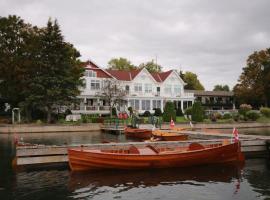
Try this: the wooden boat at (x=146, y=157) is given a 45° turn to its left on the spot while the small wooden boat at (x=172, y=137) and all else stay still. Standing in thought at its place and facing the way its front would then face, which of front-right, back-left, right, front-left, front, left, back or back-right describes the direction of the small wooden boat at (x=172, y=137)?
back-right

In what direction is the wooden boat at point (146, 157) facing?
to the viewer's left

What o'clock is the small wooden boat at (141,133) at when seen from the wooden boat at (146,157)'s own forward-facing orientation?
The small wooden boat is roughly at 3 o'clock from the wooden boat.

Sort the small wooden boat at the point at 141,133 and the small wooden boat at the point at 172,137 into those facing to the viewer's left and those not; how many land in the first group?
2

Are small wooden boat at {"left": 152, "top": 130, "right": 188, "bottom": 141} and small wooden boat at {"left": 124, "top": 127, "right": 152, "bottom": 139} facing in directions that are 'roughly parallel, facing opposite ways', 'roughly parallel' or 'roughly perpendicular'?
roughly parallel

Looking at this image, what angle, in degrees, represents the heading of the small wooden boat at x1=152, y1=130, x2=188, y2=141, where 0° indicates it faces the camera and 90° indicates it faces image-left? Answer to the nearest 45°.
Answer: approximately 90°

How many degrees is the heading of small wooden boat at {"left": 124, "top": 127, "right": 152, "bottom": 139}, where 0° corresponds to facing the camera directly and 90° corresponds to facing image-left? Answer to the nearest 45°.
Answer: approximately 90°

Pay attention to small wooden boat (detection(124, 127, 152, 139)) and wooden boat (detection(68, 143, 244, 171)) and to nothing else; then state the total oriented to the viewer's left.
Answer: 2

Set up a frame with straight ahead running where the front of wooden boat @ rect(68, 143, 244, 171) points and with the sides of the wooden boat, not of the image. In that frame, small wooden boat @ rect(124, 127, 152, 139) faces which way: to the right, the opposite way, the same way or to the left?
the same way
